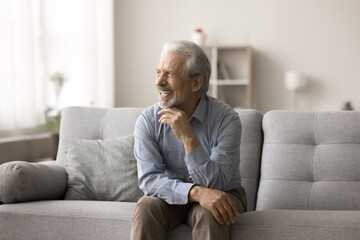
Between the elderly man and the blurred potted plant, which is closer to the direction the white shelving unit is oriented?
the elderly man

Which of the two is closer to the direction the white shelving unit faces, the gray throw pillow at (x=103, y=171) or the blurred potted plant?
the gray throw pillow

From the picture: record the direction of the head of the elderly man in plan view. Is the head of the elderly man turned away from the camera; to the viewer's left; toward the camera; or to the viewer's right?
to the viewer's left

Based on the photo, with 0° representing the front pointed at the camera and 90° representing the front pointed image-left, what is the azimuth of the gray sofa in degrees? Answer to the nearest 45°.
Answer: approximately 0°

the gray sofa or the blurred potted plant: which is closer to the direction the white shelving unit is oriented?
the gray sofa

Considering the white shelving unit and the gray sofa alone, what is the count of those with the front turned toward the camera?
2

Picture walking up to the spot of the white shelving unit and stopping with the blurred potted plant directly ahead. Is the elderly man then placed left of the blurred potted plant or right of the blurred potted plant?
left

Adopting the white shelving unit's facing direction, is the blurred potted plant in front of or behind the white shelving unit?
in front

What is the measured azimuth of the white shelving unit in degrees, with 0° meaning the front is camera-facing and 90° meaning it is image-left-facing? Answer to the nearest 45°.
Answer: approximately 0°

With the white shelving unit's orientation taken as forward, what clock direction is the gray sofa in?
The gray sofa is roughly at 12 o'clock from the white shelving unit.

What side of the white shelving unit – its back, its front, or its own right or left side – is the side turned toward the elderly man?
front

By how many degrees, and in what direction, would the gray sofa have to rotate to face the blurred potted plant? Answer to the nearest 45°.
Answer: approximately 135° to its right

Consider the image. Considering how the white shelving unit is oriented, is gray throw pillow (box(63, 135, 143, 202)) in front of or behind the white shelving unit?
in front
